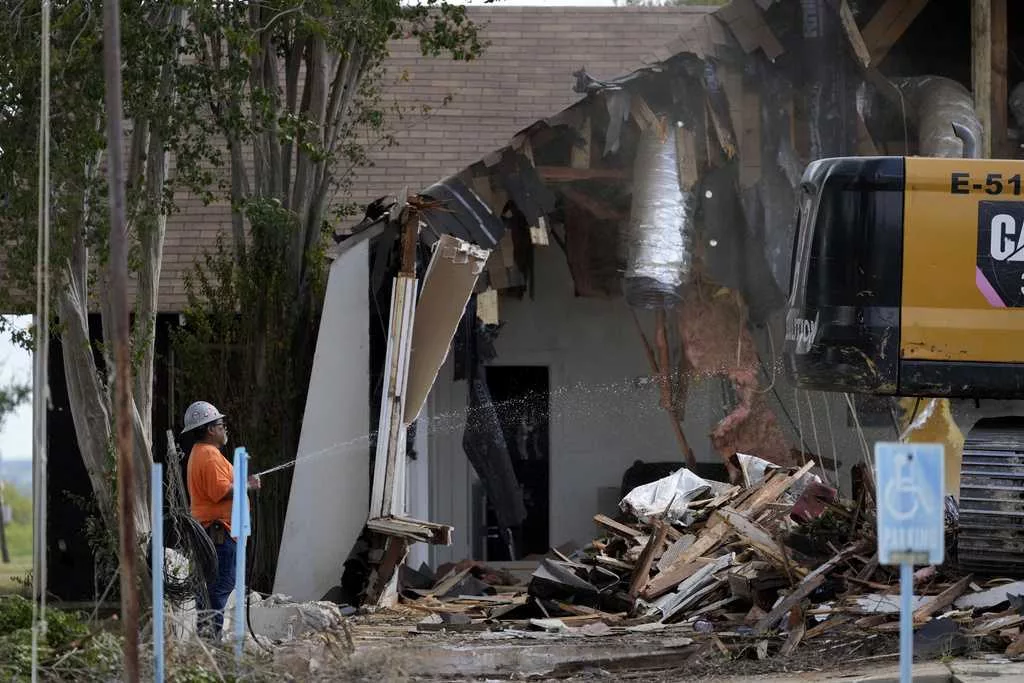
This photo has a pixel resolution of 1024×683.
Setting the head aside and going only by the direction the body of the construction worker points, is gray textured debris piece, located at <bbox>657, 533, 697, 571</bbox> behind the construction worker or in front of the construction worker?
in front

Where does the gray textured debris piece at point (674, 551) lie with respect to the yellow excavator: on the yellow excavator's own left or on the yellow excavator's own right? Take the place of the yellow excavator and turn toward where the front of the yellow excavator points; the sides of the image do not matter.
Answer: on the yellow excavator's own left

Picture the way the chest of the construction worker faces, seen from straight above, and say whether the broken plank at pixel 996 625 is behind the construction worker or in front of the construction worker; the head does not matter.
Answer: in front

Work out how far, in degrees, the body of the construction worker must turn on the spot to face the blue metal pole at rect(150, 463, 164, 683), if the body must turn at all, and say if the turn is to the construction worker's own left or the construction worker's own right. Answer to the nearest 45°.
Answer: approximately 90° to the construction worker's own right

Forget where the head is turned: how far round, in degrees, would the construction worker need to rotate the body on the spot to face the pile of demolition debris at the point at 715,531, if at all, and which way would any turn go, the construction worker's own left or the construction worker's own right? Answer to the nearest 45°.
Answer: approximately 45° to the construction worker's own left

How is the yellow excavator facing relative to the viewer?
to the viewer's right

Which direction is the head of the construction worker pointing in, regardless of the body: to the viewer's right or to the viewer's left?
to the viewer's right

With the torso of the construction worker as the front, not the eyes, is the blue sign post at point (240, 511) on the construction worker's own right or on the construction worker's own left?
on the construction worker's own right

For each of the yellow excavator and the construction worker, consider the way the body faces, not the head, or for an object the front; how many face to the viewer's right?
2

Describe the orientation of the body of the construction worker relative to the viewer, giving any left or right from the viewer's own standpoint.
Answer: facing to the right of the viewer
